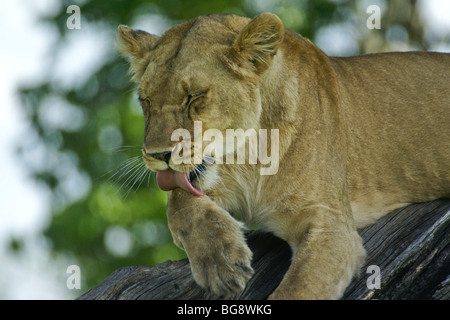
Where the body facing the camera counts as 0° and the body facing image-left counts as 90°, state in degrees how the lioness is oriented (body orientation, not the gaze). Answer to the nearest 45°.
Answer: approximately 45°
